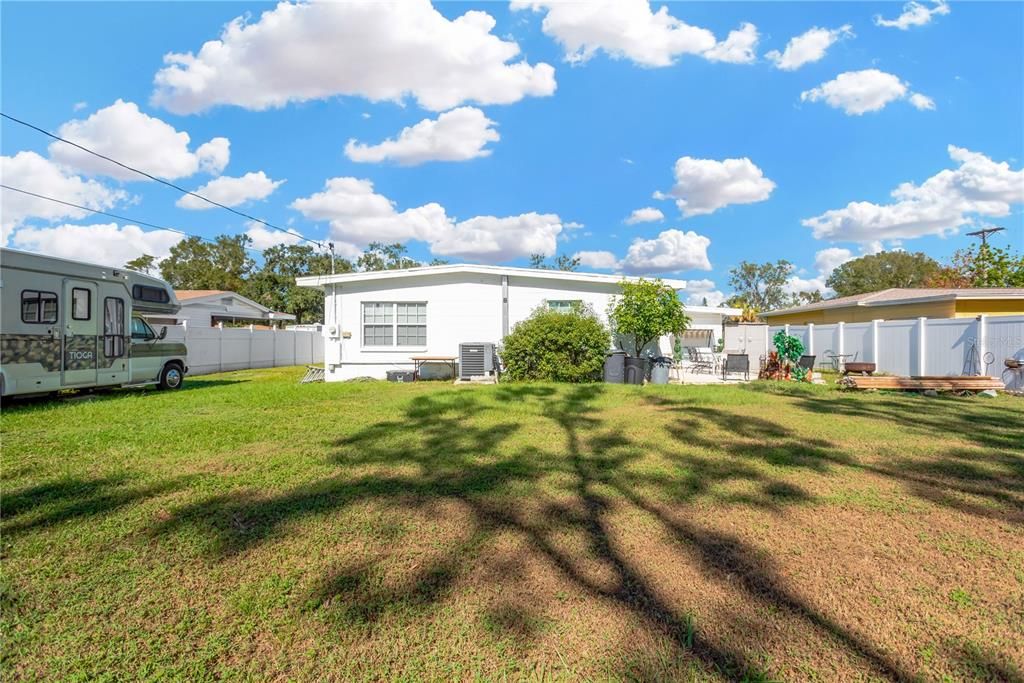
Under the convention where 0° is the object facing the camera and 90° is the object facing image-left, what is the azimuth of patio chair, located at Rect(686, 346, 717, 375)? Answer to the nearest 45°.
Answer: approximately 315°

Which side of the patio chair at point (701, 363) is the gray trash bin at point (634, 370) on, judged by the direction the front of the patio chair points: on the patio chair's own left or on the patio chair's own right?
on the patio chair's own right

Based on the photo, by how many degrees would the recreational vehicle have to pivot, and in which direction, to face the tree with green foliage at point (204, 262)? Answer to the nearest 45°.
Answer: approximately 45° to its left

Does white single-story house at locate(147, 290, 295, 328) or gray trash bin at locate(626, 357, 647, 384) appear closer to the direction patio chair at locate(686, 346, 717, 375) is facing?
the gray trash bin

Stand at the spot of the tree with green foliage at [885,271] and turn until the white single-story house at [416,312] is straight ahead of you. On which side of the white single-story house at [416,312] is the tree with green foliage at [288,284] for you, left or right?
right

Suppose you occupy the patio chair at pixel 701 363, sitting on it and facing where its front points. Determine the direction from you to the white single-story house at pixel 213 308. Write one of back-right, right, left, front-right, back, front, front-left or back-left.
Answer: back-right

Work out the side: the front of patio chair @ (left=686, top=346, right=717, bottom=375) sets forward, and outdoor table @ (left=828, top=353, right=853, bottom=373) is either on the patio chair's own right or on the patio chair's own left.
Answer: on the patio chair's own left

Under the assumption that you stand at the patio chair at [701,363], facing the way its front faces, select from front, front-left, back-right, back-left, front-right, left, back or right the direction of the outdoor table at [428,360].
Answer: right

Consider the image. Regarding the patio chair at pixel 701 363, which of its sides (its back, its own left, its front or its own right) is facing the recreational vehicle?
right

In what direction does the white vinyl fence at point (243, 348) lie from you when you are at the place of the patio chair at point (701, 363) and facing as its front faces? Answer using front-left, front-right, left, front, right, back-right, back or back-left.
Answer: back-right

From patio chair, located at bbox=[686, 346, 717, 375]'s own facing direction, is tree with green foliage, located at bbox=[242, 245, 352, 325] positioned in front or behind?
behind

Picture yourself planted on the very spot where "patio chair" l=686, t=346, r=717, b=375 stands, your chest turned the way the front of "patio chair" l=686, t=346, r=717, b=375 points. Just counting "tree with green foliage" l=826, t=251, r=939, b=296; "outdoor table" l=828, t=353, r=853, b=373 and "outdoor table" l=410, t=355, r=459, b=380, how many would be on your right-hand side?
1

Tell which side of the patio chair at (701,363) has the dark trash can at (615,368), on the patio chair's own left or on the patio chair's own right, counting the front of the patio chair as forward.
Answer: on the patio chair's own right

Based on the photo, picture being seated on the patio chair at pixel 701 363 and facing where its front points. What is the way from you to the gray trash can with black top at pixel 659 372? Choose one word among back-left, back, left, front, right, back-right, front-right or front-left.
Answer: front-right

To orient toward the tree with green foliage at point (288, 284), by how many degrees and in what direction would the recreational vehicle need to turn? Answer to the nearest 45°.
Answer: approximately 45° to its left
